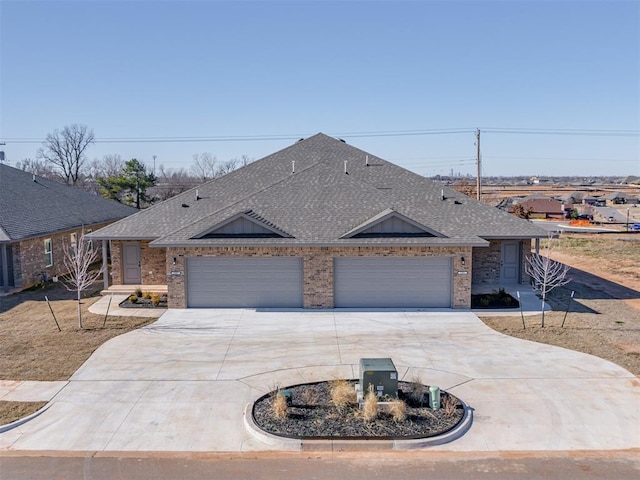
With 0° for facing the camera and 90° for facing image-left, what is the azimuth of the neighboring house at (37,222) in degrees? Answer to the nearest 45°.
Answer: approximately 45°

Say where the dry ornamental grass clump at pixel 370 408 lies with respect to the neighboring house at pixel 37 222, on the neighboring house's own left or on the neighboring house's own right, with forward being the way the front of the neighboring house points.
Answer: on the neighboring house's own left

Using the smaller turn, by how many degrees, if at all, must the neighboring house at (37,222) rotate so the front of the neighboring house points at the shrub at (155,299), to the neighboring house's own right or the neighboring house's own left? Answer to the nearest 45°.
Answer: approximately 90° to the neighboring house's own left

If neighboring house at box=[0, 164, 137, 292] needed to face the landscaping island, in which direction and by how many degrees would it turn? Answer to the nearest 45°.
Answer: approximately 45° to its left

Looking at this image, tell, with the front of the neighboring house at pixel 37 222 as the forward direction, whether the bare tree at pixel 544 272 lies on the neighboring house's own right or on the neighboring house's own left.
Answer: on the neighboring house's own left

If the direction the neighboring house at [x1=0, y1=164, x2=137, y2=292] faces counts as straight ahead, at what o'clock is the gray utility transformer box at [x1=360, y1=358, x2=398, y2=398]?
The gray utility transformer box is roughly at 10 o'clock from the neighboring house.

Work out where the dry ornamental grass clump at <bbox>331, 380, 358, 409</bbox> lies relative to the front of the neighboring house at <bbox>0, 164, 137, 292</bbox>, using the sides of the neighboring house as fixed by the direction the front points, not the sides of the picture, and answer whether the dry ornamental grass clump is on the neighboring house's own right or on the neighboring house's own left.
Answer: on the neighboring house's own left

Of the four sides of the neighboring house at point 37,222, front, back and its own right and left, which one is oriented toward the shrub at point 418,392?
left

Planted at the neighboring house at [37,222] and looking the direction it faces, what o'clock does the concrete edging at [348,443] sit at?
The concrete edging is roughly at 10 o'clock from the neighboring house.
